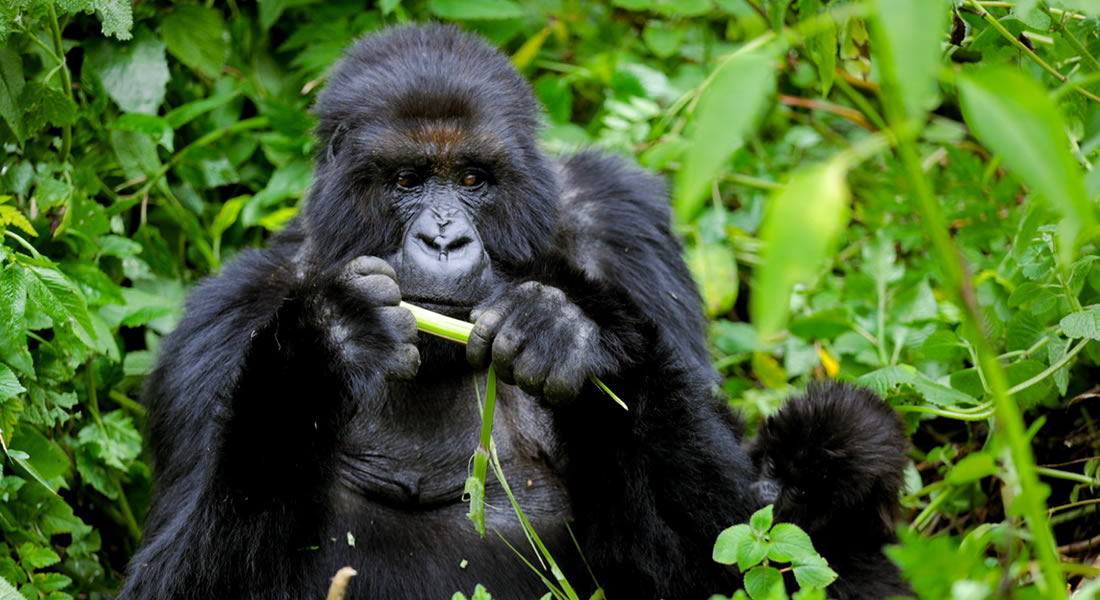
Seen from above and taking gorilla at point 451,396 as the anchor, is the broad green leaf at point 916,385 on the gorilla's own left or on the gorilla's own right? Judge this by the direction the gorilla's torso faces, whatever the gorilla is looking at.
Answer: on the gorilla's own left

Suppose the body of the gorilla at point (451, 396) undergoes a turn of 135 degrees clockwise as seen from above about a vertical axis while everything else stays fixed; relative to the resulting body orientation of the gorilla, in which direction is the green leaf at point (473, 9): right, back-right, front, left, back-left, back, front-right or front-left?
front-right

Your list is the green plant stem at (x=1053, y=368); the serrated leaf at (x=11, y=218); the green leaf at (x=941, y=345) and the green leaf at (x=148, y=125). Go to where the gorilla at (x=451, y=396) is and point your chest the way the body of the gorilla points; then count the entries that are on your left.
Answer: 2

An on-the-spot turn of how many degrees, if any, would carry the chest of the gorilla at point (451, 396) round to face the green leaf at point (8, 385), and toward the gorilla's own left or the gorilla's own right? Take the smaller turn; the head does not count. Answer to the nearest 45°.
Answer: approximately 90° to the gorilla's own right

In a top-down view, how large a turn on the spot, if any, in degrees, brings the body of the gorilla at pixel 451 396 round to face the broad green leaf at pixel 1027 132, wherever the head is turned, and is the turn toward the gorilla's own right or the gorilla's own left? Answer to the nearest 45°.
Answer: approximately 45° to the gorilla's own left

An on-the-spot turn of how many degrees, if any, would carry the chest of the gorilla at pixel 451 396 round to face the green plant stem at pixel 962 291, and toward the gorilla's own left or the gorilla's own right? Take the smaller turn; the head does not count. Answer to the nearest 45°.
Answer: approximately 45° to the gorilla's own left

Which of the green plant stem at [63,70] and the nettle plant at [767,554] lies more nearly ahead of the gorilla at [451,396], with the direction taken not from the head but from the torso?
the nettle plant

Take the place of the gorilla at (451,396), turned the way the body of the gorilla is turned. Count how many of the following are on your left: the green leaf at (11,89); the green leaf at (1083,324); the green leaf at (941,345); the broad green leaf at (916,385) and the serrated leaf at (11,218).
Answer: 3

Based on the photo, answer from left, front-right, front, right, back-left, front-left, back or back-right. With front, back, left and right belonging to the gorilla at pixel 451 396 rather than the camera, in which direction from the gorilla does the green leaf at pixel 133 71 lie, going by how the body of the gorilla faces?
back-right

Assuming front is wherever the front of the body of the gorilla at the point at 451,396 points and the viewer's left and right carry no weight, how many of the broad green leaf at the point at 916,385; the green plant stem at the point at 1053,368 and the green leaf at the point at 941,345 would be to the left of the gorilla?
3

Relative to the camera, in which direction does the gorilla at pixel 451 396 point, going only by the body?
toward the camera

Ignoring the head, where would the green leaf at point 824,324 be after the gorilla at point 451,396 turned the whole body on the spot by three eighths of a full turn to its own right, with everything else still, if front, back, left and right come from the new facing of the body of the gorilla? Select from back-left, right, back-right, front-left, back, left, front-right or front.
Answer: right

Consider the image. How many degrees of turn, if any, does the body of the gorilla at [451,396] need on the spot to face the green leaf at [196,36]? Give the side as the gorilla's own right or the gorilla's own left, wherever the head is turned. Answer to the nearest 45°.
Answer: approximately 135° to the gorilla's own right

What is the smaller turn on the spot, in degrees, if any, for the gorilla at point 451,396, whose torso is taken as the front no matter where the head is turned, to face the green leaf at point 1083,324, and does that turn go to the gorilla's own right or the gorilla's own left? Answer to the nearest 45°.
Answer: approximately 90° to the gorilla's own left

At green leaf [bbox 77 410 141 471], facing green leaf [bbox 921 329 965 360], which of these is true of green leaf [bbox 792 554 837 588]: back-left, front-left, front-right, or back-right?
front-right

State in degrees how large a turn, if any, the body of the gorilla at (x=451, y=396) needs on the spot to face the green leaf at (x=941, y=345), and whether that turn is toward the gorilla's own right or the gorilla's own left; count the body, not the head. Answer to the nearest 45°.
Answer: approximately 90° to the gorilla's own left

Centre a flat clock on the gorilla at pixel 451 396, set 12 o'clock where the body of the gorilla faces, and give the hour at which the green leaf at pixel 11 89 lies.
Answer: The green leaf is roughly at 4 o'clock from the gorilla.

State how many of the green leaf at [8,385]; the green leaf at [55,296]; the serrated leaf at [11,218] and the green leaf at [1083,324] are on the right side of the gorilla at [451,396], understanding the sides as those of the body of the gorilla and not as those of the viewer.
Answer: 3
